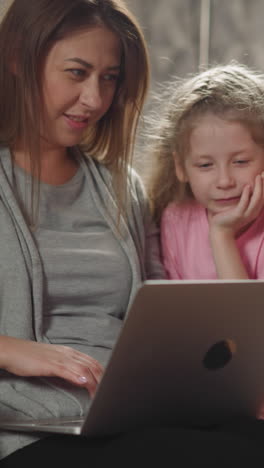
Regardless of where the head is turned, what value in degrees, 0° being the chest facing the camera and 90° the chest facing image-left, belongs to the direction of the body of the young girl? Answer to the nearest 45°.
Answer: approximately 0°

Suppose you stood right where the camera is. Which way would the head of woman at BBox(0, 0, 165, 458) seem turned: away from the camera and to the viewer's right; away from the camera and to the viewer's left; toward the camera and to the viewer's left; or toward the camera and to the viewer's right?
toward the camera and to the viewer's right

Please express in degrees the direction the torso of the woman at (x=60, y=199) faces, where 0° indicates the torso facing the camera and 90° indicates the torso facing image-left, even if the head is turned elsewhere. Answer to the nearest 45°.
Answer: approximately 315°
